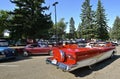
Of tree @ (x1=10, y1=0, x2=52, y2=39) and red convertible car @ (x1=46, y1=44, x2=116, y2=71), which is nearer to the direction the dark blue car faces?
the red convertible car

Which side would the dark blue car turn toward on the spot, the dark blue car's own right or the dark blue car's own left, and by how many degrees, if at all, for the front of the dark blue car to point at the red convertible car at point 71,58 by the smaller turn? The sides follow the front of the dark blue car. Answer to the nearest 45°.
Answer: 0° — it already faces it

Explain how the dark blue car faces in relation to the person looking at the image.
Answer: facing the viewer and to the right of the viewer

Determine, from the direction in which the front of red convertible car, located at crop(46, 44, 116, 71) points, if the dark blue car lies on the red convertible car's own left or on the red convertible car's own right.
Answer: on the red convertible car's own left

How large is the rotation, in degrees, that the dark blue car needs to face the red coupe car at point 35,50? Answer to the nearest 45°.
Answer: approximately 90° to its left

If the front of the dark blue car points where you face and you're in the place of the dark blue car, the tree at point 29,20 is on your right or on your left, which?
on your left
